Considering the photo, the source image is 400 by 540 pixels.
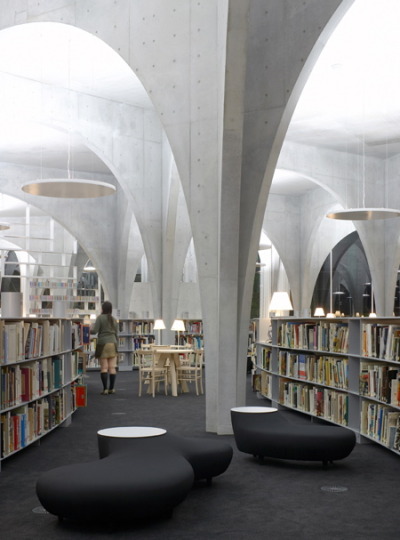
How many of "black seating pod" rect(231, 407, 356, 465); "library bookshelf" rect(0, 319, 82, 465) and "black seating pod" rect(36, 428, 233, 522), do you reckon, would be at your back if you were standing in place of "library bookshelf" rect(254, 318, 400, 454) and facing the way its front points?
0

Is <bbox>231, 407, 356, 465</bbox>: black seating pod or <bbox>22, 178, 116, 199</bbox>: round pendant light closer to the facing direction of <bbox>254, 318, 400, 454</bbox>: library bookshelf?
the black seating pod

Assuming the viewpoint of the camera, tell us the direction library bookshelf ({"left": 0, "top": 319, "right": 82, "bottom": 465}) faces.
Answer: facing the viewer and to the right of the viewer

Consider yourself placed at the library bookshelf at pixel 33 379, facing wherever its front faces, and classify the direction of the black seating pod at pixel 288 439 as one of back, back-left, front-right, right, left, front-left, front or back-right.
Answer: front

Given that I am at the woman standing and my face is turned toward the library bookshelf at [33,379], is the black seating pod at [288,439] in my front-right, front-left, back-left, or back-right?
front-left

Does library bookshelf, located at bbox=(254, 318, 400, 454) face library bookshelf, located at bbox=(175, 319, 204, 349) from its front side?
no

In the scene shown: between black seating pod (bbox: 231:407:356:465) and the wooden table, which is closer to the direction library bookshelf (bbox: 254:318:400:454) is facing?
the black seating pod

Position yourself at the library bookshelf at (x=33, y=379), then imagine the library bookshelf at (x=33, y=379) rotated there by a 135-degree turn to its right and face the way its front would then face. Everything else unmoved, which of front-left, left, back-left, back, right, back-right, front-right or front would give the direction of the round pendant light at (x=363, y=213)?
back-right

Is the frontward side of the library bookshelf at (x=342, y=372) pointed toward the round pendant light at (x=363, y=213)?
no

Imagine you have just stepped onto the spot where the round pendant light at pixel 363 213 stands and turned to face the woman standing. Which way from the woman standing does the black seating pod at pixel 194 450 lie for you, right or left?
left

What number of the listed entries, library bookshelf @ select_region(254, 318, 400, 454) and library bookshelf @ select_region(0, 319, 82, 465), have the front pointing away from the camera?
0

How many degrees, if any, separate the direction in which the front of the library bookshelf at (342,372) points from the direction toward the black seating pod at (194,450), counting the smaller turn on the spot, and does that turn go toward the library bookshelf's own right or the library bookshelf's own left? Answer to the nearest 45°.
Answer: approximately 45° to the library bookshelf's own left

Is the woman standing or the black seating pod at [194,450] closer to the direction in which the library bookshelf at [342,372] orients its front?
the black seating pod

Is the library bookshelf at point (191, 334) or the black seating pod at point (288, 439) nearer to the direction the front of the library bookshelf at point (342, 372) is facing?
the black seating pod

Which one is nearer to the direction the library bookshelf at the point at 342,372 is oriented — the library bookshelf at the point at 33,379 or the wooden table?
the library bookshelf

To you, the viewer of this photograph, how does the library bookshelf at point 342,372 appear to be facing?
facing the viewer and to the left of the viewer

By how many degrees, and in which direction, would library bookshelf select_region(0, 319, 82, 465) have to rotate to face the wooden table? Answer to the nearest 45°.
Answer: approximately 90° to its left
